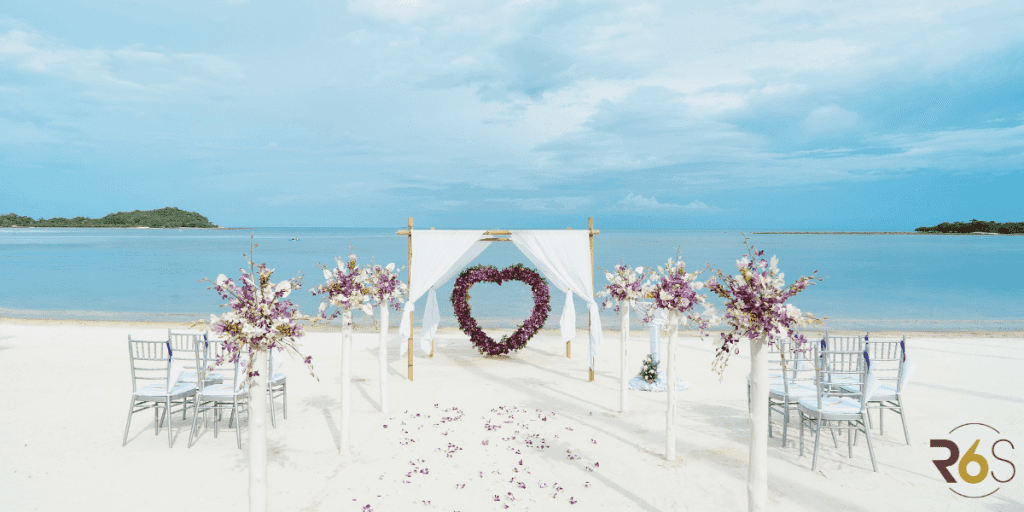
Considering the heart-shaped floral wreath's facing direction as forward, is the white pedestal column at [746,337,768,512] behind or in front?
in front

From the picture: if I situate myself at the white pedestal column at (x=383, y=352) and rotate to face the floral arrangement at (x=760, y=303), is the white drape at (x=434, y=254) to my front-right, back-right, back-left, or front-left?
back-left

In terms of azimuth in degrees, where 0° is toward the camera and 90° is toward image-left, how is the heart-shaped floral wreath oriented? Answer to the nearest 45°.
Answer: approximately 0°

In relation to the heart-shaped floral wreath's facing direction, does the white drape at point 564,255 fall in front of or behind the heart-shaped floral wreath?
in front

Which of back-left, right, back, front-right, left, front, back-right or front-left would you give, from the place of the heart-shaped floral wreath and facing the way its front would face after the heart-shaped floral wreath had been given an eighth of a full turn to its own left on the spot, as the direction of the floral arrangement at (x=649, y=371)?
front

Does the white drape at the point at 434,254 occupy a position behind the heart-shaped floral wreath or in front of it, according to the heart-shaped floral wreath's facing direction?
in front

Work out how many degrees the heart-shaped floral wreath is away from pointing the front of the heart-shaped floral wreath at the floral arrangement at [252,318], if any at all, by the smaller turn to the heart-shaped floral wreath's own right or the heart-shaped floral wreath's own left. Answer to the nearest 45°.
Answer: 0° — it already faces it

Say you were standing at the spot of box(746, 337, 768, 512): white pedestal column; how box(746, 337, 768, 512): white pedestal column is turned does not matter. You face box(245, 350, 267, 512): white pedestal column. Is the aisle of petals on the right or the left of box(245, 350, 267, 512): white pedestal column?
right

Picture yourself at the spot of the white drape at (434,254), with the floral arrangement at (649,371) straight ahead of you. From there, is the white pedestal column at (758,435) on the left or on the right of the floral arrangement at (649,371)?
right

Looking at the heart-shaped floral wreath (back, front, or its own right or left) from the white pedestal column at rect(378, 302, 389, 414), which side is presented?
front

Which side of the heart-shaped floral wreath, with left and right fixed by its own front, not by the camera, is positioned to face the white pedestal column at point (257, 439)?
front

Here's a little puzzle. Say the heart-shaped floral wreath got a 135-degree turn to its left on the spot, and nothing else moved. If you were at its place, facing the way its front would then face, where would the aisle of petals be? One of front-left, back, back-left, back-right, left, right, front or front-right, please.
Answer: back-right
